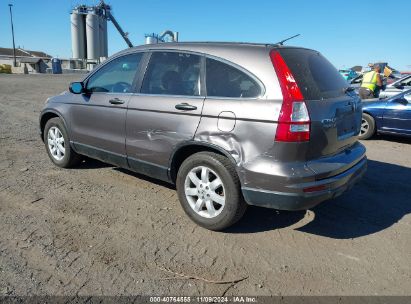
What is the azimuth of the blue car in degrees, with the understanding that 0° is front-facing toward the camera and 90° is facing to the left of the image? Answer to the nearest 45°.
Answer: approximately 90°

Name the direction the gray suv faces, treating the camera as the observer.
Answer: facing away from the viewer and to the left of the viewer

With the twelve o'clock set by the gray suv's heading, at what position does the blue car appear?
The blue car is roughly at 3 o'clock from the gray suv.

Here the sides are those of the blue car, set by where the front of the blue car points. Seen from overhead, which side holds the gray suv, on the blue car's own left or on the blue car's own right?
on the blue car's own left
